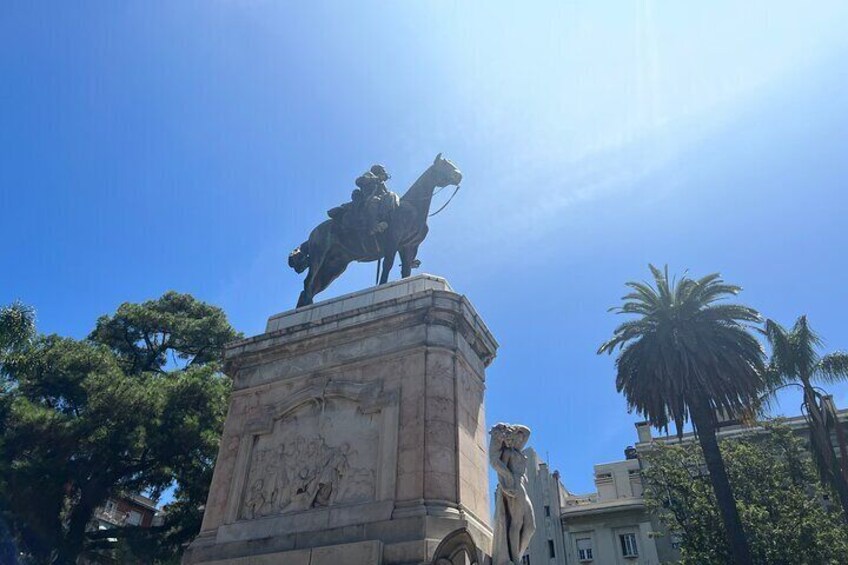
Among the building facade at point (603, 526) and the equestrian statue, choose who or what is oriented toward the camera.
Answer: the building facade

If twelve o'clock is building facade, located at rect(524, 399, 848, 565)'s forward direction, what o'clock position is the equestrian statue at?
The equestrian statue is roughly at 12 o'clock from the building facade.

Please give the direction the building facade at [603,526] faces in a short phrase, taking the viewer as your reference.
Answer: facing the viewer

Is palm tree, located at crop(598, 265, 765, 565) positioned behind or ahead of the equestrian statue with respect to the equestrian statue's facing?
ahead

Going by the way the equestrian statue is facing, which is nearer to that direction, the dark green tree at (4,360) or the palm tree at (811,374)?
the palm tree

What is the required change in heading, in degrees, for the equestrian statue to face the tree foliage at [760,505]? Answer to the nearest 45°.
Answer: approximately 45° to its left

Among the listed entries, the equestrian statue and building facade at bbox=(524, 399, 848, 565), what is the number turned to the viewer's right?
1

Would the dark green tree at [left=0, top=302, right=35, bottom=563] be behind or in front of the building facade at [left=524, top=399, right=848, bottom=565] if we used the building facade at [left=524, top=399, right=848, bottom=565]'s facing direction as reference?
in front

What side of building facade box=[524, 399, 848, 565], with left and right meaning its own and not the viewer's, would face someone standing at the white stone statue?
front

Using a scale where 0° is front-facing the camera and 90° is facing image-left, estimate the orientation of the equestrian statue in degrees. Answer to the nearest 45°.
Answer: approximately 270°

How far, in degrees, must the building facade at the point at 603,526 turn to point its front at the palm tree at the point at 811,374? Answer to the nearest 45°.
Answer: approximately 45° to its left

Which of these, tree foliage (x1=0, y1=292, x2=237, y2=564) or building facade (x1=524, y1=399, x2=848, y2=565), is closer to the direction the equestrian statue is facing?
the building facade
